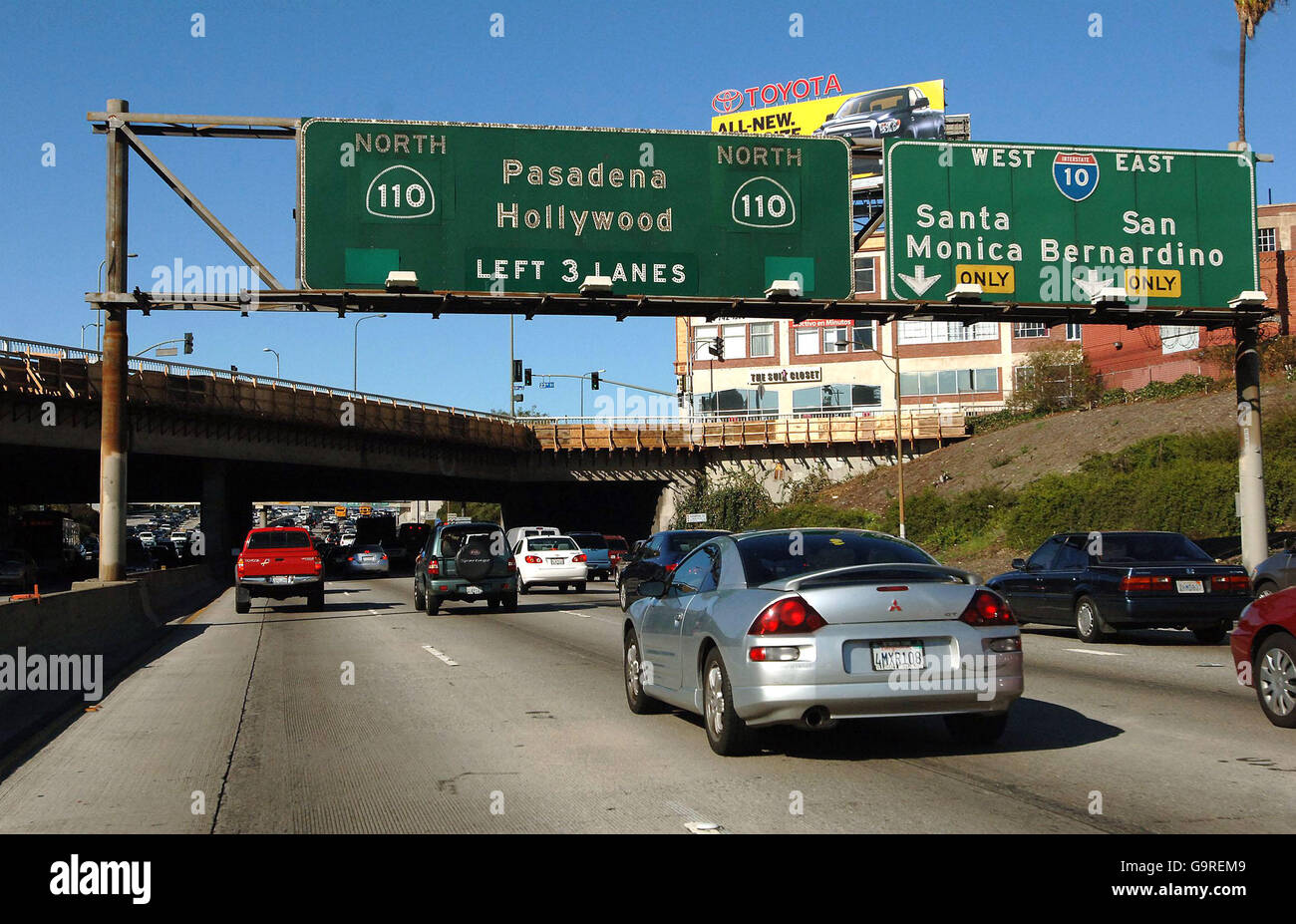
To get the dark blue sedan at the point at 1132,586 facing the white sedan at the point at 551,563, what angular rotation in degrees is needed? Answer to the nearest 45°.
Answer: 0° — it already faces it

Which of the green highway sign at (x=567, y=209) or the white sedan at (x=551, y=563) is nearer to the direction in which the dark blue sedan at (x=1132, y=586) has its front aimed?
the white sedan

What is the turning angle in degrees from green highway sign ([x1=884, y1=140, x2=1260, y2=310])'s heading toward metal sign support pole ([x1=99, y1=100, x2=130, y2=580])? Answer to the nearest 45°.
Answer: approximately 45° to its right

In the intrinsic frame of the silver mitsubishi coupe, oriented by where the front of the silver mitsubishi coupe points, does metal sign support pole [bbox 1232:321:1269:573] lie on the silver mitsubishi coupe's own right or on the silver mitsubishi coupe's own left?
on the silver mitsubishi coupe's own right

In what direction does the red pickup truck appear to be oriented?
away from the camera

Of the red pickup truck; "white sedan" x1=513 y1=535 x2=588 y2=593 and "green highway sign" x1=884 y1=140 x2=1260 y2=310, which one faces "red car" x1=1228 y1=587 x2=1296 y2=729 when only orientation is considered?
the green highway sign

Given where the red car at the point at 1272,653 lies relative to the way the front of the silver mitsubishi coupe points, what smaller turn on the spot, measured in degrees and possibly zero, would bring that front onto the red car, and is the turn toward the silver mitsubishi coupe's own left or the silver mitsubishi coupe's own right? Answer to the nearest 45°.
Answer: approximately 90° to the silver mitsubishi coupe's own right

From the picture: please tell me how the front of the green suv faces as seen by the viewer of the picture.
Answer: facing away from the viewer

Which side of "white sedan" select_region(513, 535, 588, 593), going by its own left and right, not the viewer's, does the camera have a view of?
back

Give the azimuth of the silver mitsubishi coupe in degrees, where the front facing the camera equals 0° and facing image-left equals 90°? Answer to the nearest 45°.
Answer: approximately 135°

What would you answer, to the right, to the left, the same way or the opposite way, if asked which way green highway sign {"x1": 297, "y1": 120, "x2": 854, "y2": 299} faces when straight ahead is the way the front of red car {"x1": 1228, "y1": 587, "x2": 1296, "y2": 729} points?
the opposite way

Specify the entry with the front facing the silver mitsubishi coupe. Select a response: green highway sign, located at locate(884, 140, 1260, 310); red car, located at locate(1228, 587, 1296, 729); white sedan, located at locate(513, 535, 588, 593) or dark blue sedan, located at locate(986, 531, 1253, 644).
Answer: the green highway sign
